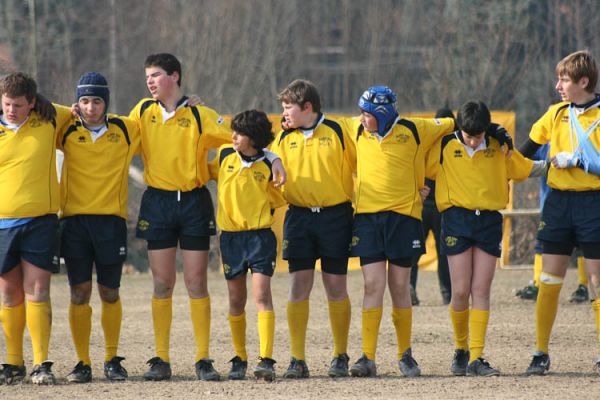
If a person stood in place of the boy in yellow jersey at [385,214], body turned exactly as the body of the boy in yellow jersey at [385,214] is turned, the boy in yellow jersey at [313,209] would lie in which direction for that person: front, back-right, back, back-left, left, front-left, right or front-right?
right

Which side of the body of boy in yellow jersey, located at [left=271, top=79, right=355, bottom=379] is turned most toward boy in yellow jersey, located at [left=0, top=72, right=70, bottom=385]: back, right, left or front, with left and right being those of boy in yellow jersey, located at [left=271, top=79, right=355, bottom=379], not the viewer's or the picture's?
right

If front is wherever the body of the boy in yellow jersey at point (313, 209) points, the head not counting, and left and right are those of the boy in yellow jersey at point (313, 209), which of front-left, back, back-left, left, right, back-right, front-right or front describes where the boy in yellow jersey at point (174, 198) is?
right

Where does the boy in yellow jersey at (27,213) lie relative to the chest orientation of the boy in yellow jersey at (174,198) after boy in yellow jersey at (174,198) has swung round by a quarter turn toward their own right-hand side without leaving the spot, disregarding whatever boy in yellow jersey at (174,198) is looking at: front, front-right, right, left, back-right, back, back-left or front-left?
front

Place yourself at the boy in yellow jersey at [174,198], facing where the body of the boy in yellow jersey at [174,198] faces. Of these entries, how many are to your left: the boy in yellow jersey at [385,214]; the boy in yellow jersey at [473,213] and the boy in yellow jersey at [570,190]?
3

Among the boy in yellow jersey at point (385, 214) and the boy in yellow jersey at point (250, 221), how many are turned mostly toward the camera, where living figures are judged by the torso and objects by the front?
2
